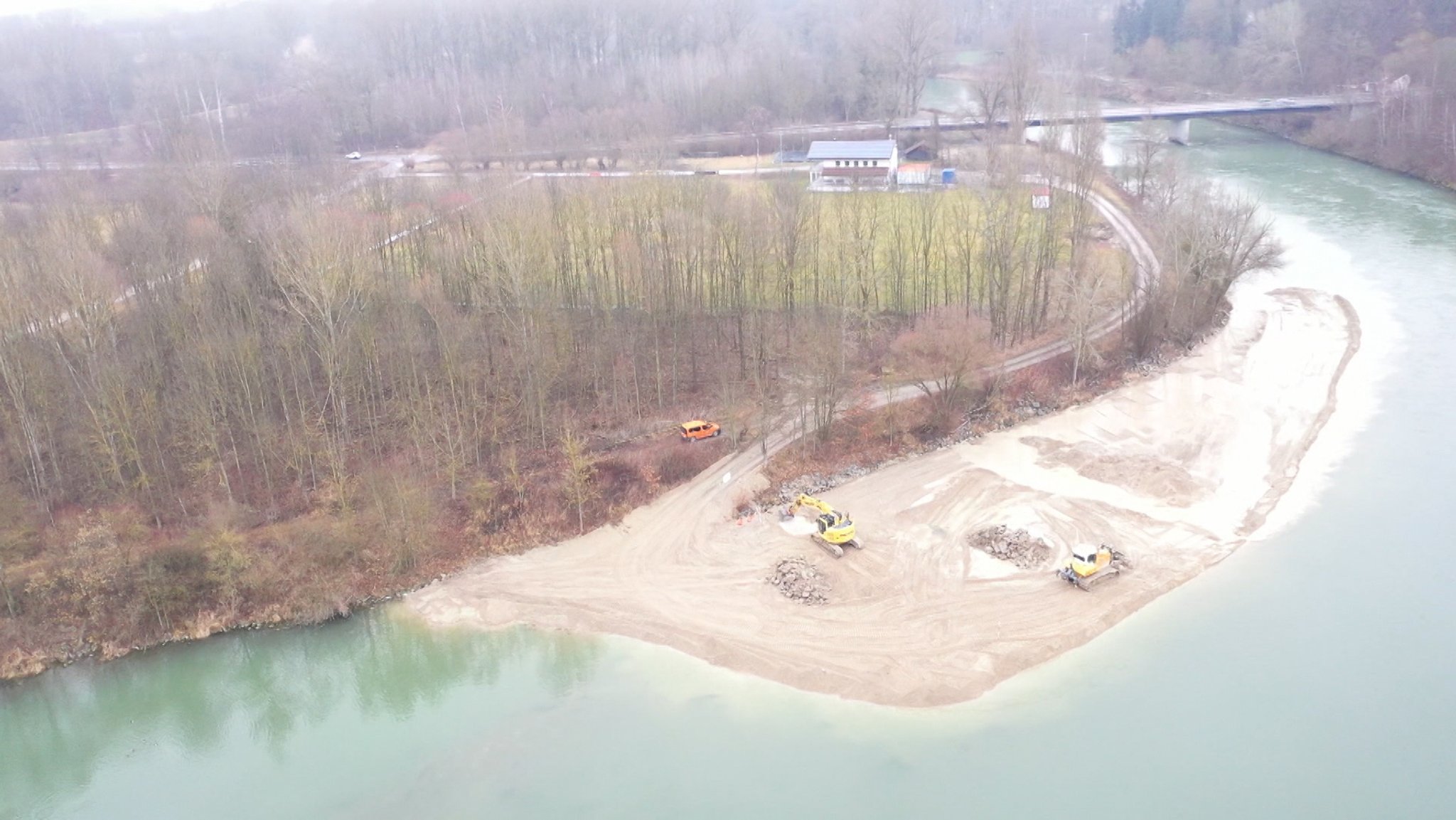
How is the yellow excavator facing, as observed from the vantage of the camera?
facing away from the viewer and to the left of the viewer

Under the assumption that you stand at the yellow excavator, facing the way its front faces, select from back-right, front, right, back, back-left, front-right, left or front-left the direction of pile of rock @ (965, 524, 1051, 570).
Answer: back-right

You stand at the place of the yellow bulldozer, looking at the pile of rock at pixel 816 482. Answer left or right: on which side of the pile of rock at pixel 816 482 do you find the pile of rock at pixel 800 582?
left

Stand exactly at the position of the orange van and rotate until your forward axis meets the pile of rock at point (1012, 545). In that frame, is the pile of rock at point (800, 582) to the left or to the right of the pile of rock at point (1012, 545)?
right

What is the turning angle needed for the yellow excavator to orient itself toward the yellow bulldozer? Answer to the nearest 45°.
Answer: approximately 135° to its right

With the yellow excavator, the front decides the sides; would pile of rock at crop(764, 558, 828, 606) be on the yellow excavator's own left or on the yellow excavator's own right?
on the yellow excavator's own left
